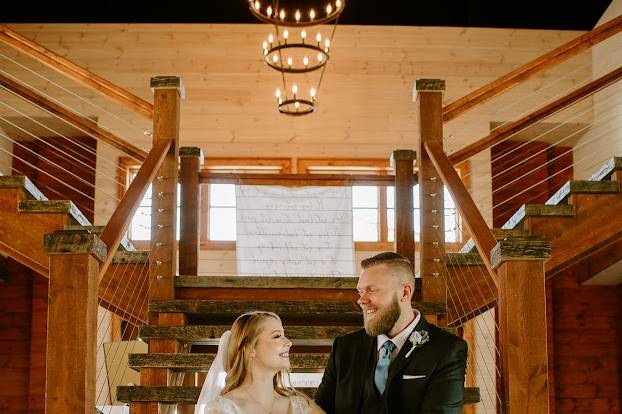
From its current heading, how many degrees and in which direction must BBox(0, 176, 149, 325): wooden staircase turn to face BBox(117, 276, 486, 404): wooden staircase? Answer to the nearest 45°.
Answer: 0° — it already faces it

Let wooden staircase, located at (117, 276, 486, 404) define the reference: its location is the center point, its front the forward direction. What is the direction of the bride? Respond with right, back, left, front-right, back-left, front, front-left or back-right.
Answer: front

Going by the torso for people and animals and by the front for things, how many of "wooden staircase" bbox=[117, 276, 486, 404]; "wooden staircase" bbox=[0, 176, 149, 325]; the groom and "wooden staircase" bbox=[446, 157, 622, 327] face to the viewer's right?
1

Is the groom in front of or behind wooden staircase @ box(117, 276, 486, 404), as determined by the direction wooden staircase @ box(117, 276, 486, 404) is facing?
in front

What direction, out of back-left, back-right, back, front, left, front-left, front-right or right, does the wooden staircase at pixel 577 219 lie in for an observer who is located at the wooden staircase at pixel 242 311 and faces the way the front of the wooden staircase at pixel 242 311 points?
left

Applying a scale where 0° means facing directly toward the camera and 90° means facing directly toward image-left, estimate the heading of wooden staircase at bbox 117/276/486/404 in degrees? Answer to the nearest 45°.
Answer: approximately 0°

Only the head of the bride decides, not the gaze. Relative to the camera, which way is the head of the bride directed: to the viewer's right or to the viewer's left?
to the viewer's right

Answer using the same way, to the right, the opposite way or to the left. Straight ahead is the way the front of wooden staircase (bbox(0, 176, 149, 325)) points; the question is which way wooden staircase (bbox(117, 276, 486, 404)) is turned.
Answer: to the right

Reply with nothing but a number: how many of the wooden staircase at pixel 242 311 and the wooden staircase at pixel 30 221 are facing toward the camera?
1

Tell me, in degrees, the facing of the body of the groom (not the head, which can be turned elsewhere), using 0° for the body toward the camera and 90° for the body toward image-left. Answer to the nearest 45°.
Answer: approximately 45°

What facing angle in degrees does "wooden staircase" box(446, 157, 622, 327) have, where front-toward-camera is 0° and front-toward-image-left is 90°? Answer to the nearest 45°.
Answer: approximately 90°

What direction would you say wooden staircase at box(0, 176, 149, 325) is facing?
to the viewer's right

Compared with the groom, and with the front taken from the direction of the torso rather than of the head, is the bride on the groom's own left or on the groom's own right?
on the groom's own right

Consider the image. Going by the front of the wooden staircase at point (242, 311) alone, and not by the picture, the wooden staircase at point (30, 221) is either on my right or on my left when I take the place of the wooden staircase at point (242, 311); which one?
on my right

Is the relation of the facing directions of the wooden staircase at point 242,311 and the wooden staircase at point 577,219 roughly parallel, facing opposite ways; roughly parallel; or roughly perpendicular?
roughly perpendicular
